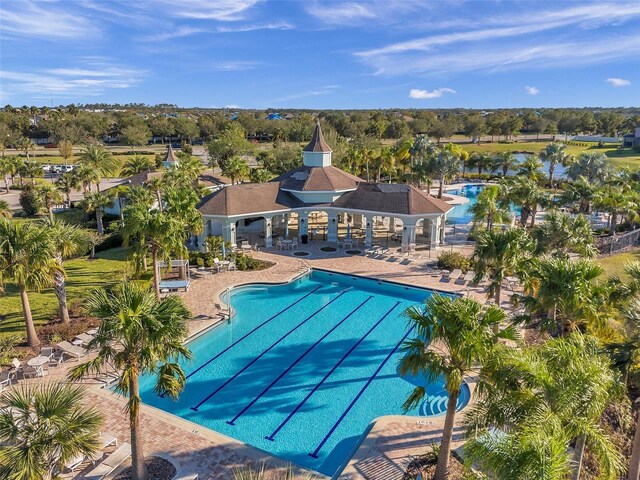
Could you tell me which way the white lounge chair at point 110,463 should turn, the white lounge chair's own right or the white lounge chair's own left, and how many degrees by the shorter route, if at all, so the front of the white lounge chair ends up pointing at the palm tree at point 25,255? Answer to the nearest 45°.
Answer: approximately 45° to the white lounge chair's own left

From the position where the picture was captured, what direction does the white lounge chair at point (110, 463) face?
facing away from the viewer and to the right of the viewer

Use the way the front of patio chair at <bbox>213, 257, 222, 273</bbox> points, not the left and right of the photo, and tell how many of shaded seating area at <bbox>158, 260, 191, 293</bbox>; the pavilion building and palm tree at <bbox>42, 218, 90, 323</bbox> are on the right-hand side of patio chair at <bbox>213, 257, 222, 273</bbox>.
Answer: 2

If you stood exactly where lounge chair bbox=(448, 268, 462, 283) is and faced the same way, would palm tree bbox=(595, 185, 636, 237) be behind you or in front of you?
behind

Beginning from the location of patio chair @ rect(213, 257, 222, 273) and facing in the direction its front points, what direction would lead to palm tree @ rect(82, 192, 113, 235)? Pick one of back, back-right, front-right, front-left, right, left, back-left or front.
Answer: back

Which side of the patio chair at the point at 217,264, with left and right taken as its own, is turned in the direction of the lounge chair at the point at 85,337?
right

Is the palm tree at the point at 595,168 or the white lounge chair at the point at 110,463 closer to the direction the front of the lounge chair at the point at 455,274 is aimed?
the white lounge chair

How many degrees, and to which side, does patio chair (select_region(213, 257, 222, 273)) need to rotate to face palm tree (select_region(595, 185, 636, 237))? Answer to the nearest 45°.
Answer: approximately 45° to its left

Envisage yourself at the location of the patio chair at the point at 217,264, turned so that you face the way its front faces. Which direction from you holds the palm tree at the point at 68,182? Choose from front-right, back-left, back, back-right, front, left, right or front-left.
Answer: back

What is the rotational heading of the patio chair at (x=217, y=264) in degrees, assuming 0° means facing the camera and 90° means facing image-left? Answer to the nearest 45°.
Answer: approximately 315°

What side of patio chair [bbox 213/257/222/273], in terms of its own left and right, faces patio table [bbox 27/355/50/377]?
right

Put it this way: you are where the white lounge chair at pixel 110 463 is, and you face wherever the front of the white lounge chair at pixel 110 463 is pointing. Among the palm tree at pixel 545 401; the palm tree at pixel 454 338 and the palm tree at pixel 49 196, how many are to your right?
2

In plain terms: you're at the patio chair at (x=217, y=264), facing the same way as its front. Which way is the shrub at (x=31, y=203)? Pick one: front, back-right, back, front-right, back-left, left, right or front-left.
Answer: back
